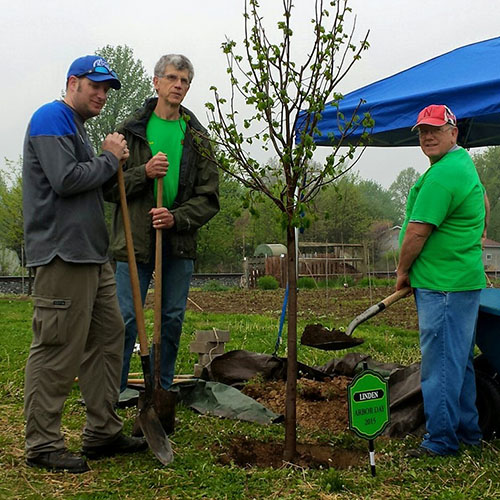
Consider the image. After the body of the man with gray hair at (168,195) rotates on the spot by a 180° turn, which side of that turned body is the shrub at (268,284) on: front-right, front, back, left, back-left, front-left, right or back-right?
front

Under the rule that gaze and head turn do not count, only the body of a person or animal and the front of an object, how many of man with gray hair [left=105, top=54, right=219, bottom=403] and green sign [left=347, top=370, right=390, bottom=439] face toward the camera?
2

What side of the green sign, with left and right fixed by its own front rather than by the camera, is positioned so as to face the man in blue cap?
right

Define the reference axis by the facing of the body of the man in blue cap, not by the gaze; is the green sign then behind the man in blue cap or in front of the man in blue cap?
in front

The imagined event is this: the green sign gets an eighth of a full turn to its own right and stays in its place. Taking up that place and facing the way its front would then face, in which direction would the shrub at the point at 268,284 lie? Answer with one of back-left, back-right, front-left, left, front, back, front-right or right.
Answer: back-right

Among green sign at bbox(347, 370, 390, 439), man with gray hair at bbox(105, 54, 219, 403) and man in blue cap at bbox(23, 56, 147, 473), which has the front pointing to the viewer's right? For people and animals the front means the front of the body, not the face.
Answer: the man in blue cap

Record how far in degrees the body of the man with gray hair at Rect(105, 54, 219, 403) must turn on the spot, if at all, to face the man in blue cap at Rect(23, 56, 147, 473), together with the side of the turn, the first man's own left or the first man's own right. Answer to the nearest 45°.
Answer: approximately 45° to the first man's own right

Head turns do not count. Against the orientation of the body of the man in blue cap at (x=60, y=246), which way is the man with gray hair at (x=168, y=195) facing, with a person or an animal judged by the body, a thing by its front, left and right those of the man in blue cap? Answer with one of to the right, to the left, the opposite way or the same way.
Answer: to the right

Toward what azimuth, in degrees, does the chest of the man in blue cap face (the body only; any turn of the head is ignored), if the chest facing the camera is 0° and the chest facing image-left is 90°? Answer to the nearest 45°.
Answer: approximately 270°
